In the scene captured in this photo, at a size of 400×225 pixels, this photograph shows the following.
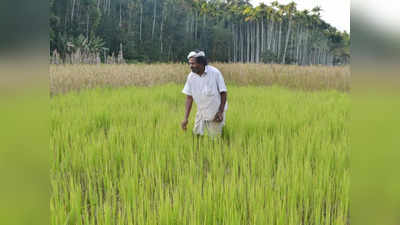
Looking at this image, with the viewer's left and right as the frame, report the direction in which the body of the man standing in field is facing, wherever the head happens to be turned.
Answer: facing the viewer and to the left of the viewer
